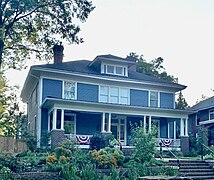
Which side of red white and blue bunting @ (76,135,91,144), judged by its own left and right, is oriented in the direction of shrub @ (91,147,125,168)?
front

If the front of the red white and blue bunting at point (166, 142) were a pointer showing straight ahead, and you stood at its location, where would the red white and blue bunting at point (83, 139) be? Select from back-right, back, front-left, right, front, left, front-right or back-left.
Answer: front-right

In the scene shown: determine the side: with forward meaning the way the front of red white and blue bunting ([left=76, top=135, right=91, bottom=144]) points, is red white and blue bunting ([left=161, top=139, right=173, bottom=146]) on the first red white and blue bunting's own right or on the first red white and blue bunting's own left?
on the first red white and blue bunting's own left

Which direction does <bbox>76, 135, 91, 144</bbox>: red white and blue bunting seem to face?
toward the camera

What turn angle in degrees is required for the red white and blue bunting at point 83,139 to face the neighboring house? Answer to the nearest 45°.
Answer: approximately 135° to its left

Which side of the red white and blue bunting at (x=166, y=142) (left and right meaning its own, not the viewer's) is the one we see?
front

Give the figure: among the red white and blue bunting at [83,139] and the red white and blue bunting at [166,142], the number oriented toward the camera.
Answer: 2

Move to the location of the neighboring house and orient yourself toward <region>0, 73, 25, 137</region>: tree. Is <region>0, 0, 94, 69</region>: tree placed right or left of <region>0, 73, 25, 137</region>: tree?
left

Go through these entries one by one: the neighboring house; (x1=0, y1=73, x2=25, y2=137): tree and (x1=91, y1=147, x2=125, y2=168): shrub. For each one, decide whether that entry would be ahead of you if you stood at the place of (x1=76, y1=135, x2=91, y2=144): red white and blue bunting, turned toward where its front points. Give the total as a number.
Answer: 1

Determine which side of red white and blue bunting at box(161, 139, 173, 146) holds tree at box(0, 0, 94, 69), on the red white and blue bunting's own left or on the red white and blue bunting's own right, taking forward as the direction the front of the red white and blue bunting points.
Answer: on the red white and blue bunting's own right

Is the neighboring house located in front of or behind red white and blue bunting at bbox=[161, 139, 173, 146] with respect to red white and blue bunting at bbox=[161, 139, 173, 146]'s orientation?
behind
